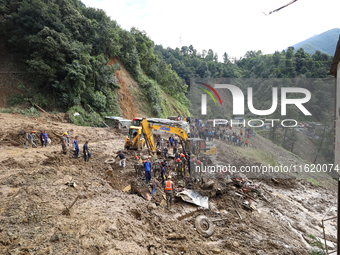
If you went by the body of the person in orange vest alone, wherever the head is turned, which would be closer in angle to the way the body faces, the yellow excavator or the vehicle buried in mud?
the yellow excavator

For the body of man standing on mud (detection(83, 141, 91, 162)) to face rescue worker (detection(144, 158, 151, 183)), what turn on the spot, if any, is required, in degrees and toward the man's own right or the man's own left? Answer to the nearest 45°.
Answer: approximately 45° to the man's own right

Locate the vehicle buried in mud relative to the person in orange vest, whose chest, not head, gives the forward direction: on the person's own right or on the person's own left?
on the person's own right

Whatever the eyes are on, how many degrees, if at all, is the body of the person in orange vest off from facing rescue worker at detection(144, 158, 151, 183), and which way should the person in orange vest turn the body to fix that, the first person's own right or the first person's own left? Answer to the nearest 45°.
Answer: approximately 45° to the first person's own left

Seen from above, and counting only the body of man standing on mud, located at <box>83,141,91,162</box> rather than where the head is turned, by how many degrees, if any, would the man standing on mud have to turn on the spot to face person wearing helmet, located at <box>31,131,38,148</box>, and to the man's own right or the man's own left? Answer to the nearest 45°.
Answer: approximately 135° to the man's own left

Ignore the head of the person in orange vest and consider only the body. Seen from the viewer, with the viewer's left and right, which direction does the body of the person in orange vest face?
facing away from the viewer

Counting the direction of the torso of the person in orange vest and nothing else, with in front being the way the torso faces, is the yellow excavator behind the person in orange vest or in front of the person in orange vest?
in front

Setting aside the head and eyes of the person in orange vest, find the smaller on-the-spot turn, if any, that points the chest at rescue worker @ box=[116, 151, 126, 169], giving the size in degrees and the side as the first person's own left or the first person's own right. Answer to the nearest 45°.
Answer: approximately 45° to the first person's own left
